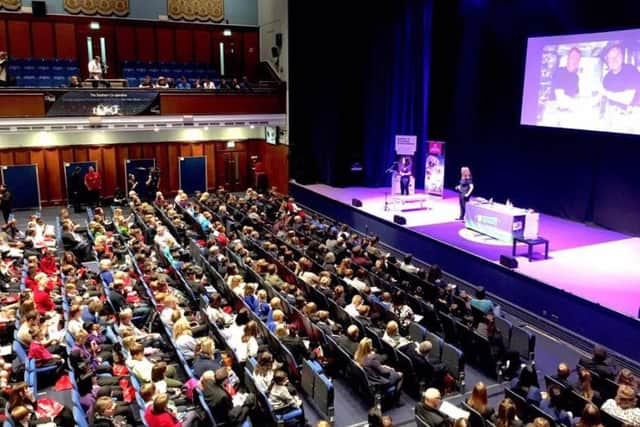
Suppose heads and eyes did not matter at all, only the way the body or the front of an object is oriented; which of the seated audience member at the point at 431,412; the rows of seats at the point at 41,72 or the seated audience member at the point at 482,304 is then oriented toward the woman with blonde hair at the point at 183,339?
the rows of seats

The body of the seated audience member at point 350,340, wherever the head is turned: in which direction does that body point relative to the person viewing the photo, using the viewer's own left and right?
facing away from the viewer and to the right of the viewer

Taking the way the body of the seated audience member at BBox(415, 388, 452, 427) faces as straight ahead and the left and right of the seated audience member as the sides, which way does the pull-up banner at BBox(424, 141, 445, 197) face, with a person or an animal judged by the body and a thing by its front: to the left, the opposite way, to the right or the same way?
the opposite way

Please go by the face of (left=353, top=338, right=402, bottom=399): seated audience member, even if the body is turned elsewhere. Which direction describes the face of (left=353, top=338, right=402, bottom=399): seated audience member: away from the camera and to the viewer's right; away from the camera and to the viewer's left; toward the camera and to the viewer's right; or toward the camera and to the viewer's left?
away from the camera and to the viewer's right

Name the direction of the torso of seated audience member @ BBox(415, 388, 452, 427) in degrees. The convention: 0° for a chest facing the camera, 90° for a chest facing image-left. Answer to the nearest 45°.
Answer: approximately 225°

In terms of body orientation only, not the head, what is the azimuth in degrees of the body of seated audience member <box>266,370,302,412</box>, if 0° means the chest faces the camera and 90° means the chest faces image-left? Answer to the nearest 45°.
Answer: approximately 225°

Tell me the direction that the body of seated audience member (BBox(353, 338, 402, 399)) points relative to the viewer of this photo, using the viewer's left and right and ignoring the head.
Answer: facing to the right of the viewer

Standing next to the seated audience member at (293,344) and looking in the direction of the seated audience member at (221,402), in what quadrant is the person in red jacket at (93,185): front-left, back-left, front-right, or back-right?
back-right

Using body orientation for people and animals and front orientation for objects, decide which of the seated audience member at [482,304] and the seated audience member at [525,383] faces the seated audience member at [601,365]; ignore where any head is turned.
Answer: the seated audience member at [525,383]

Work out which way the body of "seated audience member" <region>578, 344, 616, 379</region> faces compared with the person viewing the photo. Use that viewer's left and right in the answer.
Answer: facing away from the viewer and to the right of the viewer

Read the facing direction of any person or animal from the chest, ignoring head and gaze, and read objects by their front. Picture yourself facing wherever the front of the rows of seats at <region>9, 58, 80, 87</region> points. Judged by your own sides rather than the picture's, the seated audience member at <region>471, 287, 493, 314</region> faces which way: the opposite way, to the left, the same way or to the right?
to the left

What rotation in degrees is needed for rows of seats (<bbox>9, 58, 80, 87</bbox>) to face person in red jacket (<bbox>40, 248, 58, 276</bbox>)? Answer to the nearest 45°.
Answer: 0° — it already faces them

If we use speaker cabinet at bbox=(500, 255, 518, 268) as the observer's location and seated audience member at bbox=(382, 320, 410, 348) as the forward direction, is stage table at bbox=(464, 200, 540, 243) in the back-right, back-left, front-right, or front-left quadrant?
back-right

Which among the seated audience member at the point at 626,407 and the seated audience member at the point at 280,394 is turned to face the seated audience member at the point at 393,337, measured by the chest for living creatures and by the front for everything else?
the seated audience member at the point at 280,394
